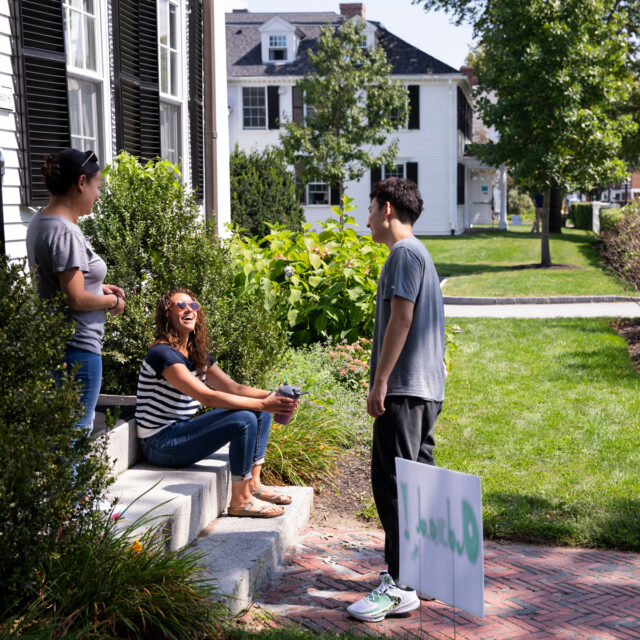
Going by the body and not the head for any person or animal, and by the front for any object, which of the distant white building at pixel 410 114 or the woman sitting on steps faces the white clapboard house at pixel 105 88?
the distant white building

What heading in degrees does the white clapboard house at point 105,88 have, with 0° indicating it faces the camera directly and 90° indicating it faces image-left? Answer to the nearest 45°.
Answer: approximately 315°

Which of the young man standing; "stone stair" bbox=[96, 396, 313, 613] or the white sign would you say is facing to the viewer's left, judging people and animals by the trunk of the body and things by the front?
the young man standing

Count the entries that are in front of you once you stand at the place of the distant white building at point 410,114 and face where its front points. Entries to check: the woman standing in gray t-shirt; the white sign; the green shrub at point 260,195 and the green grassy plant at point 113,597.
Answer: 4

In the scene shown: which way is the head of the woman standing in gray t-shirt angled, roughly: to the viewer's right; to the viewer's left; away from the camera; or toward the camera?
to the viewer's right

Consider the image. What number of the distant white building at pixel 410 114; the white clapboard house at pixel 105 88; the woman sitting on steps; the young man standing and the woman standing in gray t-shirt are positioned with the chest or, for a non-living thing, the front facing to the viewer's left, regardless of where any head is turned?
1

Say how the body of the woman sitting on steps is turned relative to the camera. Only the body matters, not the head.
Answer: to the viewer's right

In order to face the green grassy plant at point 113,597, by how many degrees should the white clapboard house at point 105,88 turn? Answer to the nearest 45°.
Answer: approximately 45° to its right

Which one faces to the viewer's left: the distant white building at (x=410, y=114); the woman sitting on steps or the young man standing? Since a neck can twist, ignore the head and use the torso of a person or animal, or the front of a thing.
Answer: the young man standing

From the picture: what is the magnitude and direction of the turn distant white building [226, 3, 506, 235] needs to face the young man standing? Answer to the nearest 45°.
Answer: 0° — it already faces them

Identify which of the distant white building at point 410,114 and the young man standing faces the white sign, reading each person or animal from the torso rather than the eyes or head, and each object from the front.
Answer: the distant white building

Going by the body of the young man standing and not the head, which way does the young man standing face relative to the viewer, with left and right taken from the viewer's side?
facing to the left of the viewer

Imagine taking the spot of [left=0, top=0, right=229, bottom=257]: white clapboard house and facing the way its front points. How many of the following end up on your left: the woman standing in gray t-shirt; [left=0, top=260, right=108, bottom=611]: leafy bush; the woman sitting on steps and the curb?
1

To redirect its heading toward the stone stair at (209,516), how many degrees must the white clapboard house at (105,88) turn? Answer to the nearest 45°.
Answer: approximately 45° to its right

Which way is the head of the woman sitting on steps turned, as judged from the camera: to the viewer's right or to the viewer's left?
to the viewer's right

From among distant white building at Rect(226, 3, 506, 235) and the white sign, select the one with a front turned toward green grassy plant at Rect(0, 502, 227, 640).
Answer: the distant white building
